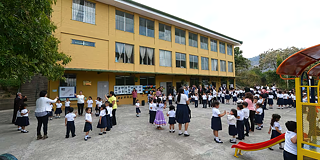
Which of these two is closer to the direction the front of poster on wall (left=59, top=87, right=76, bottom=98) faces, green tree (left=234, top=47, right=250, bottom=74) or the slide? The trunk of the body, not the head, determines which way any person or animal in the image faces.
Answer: the slide

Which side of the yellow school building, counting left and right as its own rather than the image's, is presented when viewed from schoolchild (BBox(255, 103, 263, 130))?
front

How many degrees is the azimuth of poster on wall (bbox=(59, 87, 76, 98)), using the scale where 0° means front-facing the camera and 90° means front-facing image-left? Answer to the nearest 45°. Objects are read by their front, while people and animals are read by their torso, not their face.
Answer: approximately 0°

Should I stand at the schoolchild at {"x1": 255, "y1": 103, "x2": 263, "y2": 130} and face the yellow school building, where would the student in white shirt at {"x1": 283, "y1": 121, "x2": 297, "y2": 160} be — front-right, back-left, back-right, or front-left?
back-left

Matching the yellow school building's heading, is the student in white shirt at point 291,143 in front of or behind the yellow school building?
in front

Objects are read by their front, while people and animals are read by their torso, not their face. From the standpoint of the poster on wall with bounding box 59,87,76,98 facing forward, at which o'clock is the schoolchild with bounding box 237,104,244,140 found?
The schoolchild is roughly at 11 o'clock from the poster on wall.

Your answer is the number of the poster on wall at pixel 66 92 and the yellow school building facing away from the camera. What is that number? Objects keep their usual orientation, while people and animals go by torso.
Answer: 0

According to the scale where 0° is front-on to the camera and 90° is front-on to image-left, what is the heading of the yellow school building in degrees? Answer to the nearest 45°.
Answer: approximately 315°

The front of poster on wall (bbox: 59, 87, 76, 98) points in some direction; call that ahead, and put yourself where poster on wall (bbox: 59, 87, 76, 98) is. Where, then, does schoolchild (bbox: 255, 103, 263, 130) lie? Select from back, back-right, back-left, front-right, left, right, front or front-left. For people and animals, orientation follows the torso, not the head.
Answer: front-left

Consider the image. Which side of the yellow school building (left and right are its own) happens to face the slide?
front

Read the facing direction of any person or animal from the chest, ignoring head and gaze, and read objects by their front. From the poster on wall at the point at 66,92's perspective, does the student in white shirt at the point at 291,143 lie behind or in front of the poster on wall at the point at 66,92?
in front
